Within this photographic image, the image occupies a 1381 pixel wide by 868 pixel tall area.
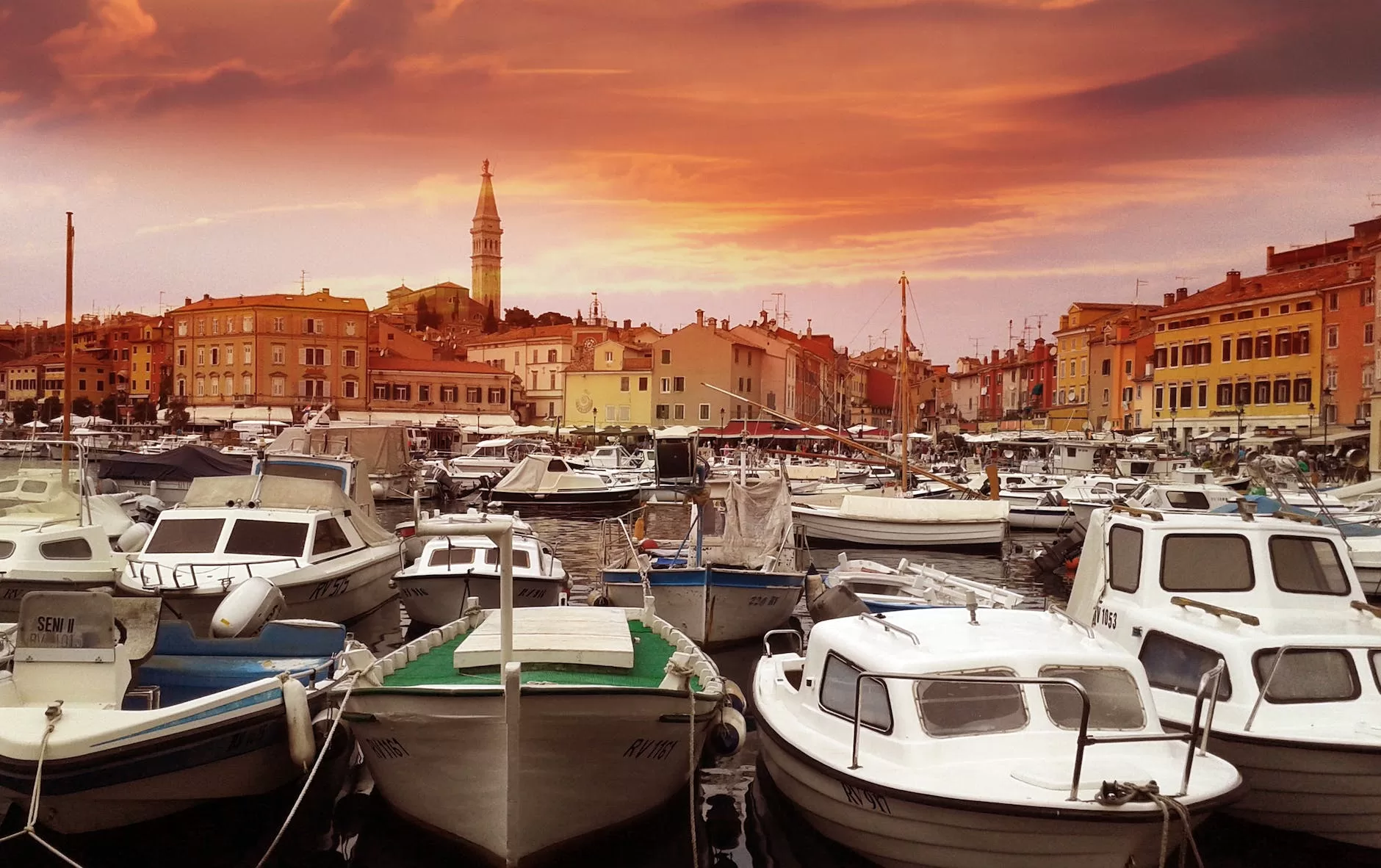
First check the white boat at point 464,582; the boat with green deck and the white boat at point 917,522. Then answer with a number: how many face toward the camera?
2

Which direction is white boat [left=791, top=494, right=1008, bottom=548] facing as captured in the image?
to the viewer's left

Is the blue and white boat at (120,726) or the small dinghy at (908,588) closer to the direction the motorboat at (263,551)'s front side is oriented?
the blue and white boat

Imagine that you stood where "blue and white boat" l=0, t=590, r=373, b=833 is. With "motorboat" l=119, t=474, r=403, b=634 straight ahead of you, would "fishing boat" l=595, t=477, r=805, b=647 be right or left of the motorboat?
right

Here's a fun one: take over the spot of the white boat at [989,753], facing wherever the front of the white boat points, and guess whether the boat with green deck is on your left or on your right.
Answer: on your right

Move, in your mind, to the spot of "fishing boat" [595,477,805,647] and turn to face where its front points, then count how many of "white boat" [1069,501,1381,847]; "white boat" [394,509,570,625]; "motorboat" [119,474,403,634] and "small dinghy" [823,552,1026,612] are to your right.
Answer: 2

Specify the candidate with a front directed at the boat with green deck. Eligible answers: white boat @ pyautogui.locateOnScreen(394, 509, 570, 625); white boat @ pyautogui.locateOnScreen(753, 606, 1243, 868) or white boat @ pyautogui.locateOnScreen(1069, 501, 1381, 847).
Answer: white boat @ pyautogui.locateOnScreen(394, 509, 570, 625)

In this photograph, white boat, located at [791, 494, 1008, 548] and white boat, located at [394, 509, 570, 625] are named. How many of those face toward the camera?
1

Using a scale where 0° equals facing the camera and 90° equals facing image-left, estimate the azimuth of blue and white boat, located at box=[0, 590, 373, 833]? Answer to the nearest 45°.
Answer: approximately 45°

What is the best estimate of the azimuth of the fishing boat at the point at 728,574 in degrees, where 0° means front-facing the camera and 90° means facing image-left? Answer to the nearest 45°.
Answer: approximately 0°

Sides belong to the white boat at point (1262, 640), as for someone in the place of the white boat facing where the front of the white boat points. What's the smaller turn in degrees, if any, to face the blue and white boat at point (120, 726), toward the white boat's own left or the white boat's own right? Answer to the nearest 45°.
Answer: approximately 90° to the white boat's own right

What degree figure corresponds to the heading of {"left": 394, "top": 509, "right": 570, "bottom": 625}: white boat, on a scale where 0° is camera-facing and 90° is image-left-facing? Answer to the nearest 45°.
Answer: approximately 0°

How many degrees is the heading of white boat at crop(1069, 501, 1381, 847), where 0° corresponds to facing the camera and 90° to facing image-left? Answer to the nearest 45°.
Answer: approximately 315°

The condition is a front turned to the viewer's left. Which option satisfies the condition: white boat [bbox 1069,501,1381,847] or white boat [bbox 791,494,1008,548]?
white boat [bbox 791,494,1008,548]

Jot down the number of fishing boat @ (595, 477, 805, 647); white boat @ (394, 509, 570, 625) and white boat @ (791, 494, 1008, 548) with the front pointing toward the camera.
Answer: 2
